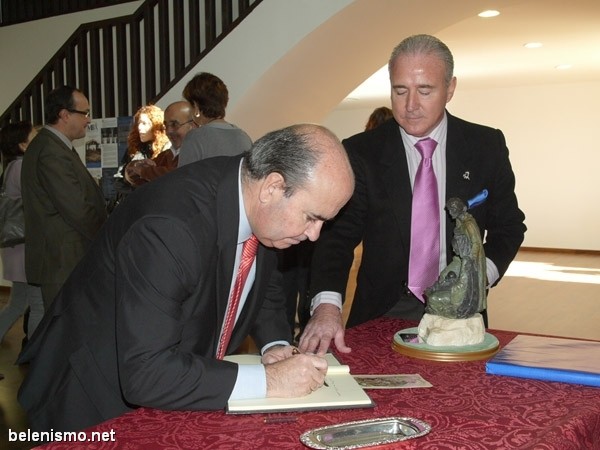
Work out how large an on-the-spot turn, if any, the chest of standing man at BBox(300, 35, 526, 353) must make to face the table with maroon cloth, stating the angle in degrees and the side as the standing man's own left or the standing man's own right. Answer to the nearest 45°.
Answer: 0° — they already face it

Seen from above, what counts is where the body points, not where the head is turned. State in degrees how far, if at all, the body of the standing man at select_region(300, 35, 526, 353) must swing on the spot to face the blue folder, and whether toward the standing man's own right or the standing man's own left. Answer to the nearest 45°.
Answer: approximately 45° to the standing man's own left

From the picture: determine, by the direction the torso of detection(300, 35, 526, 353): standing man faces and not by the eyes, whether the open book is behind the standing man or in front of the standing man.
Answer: in front

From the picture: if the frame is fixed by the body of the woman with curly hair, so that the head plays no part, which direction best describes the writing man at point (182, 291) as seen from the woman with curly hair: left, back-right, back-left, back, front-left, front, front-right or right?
front-left

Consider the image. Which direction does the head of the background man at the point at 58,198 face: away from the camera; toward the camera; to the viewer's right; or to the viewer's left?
to the viewer's right

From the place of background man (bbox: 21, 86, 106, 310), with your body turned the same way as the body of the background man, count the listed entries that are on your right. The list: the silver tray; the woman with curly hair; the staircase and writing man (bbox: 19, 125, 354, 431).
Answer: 2

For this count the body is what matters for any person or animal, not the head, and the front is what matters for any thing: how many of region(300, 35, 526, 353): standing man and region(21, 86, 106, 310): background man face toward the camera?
1

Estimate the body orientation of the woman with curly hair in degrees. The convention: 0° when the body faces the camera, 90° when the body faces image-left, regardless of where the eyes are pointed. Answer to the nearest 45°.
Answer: approximately 45°

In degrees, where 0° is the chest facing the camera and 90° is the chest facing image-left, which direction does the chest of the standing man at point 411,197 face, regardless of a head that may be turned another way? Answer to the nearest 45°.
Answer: approximately 0°

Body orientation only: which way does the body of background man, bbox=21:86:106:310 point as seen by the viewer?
to the viewer's right

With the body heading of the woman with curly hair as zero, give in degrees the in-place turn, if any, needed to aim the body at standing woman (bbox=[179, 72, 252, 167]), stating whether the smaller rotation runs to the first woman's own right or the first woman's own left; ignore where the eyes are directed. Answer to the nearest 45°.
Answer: approximately 45° to the first woman's own left

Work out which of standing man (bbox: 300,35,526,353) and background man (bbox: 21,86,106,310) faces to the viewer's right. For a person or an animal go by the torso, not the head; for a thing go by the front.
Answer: the background man

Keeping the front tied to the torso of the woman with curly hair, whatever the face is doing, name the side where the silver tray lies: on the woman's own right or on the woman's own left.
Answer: on the woman's own left

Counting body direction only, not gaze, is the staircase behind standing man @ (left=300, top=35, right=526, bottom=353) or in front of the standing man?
behind

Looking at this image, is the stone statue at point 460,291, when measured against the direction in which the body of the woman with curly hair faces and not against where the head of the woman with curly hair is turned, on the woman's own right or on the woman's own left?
on the woman's own left
